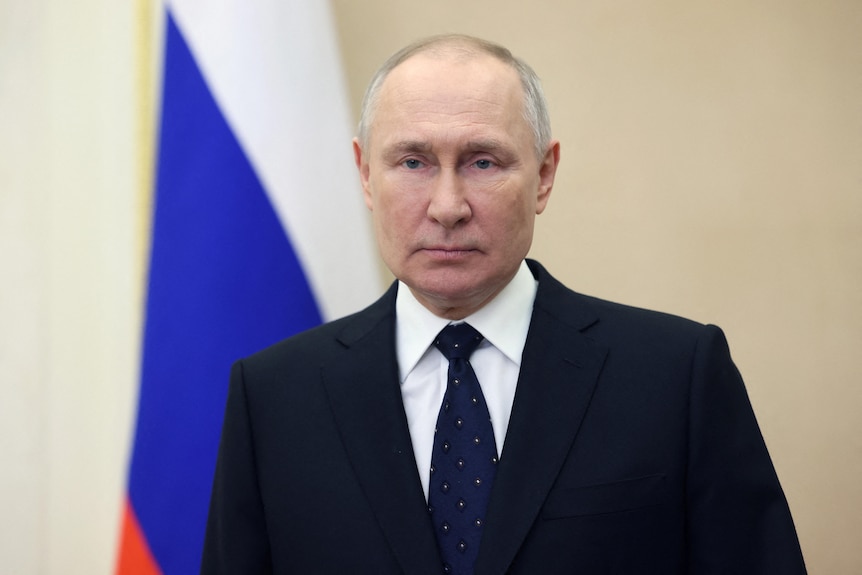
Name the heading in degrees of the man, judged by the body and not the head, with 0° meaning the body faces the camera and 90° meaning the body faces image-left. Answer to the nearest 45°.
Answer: approximately 0°

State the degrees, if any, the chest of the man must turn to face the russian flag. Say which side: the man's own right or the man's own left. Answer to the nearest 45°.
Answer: approximately 135° to the man's own right
